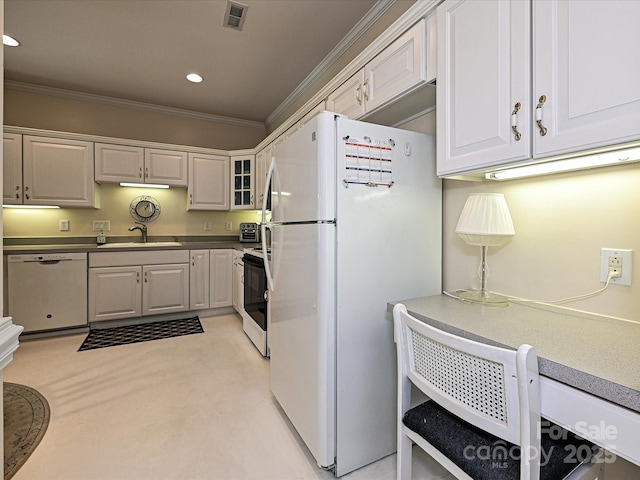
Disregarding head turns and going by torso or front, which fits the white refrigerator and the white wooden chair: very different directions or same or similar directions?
very different directions

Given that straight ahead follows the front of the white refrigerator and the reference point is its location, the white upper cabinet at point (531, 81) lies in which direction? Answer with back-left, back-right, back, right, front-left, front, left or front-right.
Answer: left

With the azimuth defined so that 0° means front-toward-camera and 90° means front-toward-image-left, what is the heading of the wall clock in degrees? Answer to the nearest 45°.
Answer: approximately 0°

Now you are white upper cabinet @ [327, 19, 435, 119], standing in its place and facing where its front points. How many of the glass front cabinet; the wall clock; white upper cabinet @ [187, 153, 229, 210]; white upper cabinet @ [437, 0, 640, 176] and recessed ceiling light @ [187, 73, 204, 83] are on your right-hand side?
4

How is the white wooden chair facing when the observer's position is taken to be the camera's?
facing away from the viewer and to the right of the viewer

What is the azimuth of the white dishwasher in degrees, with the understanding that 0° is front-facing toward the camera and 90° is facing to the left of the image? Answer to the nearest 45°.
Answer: approximately 0°

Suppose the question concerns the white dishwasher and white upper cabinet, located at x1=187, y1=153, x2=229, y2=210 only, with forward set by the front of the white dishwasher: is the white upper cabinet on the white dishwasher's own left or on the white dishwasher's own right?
on the white dishwasher's own left

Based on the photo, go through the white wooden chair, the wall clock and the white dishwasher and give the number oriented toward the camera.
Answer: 2

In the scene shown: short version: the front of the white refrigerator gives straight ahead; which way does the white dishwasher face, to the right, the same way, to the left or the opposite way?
to the left

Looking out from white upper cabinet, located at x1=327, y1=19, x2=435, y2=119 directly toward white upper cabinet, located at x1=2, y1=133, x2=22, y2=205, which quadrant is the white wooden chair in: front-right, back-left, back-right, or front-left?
back-left

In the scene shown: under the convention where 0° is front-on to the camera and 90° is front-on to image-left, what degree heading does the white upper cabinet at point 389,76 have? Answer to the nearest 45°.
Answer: approximately 45°

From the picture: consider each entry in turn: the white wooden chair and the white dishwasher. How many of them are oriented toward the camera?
1
